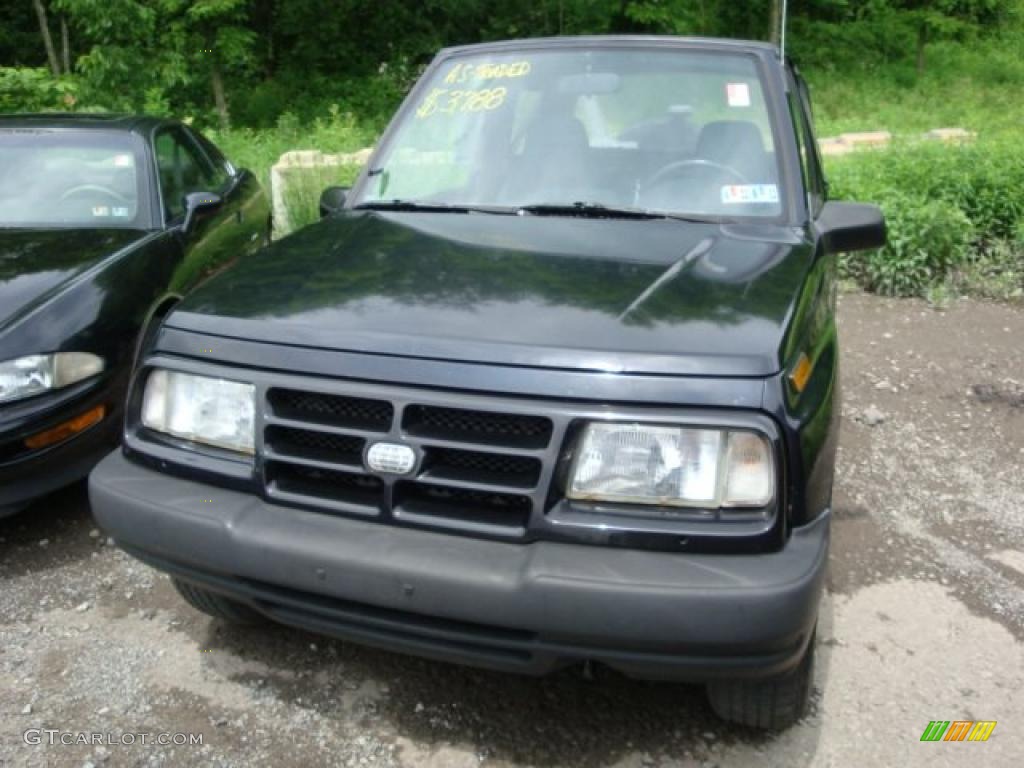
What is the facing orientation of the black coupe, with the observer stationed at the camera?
facing the viewer and to the left of the viewer

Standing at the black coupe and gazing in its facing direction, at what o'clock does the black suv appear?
The black suv is roughly at 10 o'clock from the black coupe.

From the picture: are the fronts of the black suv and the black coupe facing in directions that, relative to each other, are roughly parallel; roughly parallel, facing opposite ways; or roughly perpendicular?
roughly parallel

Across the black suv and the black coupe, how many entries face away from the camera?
0

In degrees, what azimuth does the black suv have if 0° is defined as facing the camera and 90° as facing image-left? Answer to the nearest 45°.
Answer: approximately 45°

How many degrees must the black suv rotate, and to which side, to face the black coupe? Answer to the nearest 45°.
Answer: approximately 90° to its right
